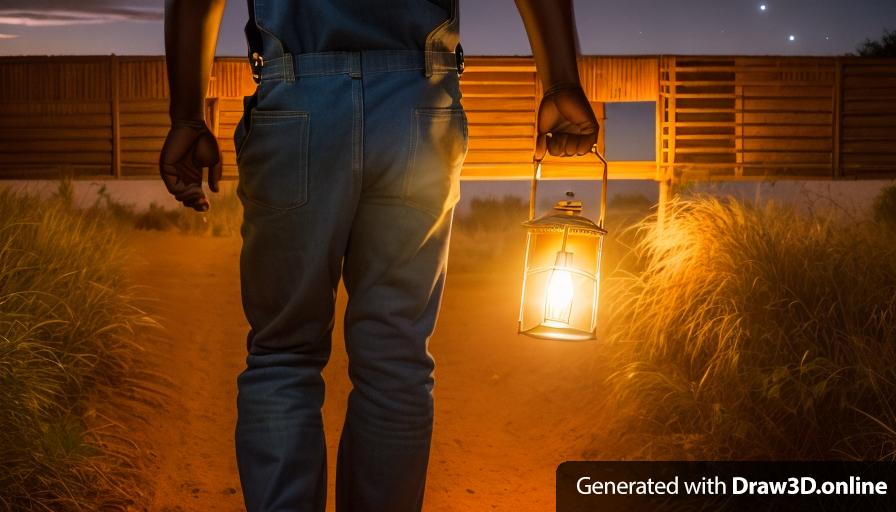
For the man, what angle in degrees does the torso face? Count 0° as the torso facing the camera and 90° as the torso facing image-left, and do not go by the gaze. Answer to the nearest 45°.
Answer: approximately 180°

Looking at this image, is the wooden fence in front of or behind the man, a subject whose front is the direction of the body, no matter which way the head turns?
in front
